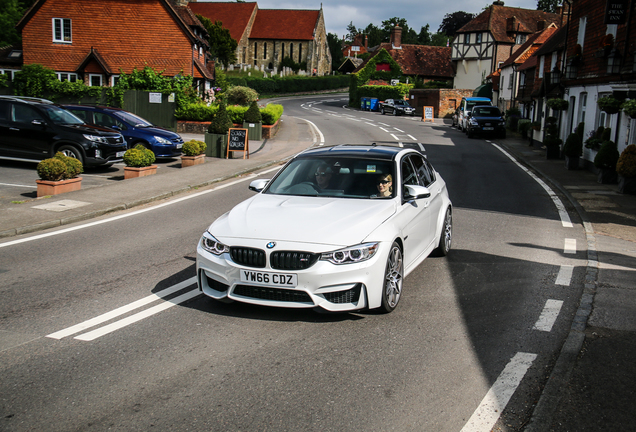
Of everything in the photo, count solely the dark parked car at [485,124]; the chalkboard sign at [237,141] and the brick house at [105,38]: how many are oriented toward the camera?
3

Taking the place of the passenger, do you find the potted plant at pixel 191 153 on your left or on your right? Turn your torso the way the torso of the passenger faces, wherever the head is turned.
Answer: on your right

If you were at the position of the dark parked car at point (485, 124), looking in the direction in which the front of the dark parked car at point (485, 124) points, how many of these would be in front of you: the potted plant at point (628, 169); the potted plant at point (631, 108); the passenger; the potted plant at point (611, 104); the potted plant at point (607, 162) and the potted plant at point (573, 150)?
6

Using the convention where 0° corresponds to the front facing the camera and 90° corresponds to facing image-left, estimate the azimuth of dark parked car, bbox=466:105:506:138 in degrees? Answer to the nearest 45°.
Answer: approximately 0°

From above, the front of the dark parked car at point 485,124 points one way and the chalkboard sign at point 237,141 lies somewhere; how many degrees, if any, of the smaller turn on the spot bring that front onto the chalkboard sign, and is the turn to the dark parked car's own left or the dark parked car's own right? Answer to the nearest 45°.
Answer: approximately 45° to the dark parked car's own right

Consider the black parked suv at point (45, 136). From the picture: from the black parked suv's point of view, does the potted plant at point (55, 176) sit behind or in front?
in front

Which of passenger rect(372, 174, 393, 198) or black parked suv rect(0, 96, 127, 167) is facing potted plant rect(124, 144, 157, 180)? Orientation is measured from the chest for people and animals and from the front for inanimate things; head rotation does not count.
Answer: the black parked suv

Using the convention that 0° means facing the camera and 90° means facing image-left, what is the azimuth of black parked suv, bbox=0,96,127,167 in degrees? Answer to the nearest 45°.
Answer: approximately 315°

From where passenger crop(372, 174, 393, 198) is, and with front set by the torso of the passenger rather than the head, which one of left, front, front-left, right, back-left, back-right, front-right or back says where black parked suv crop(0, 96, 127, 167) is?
right

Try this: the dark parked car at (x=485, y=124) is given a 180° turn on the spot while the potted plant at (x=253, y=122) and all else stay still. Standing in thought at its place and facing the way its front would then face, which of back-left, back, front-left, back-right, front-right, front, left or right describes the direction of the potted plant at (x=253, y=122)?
back-left

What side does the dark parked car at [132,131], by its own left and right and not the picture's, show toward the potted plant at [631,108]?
front

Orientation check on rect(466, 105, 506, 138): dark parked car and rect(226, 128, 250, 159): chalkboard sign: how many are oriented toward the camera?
2

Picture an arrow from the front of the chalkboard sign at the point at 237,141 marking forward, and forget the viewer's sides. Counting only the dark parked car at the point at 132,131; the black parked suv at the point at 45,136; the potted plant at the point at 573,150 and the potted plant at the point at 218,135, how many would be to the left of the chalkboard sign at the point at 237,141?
1

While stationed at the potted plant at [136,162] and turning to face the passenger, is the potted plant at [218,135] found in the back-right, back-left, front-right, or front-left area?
back-left
